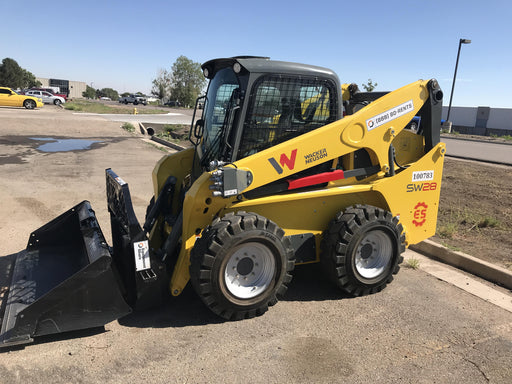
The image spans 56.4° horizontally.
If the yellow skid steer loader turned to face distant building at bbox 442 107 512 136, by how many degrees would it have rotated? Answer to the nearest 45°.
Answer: approximately 180°

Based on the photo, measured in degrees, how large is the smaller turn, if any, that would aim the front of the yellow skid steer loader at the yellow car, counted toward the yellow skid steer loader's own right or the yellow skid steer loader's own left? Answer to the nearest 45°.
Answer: approximately 90° to the yellow skid steer loader's own right

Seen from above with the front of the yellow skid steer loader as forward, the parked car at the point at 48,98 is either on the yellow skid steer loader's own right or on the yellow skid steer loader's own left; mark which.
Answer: on the yellow skid steer loader's own right
